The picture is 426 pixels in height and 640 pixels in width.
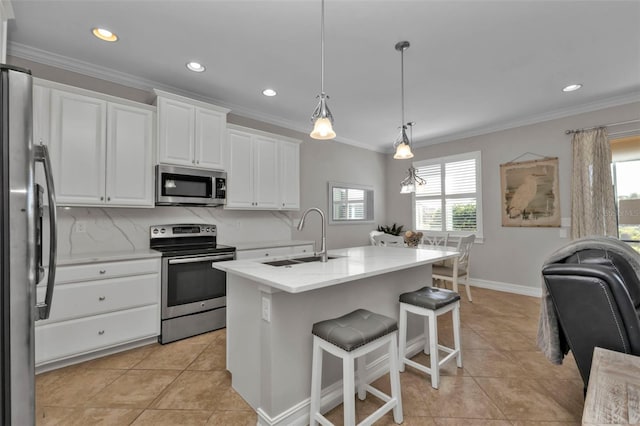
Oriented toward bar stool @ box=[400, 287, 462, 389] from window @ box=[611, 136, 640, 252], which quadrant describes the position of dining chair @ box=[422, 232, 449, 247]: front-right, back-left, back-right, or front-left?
front-right

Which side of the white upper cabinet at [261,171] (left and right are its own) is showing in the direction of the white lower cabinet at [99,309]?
right

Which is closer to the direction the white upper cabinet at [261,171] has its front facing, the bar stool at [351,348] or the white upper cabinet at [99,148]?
the bar stool

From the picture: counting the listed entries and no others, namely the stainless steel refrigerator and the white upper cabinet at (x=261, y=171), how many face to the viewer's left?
0

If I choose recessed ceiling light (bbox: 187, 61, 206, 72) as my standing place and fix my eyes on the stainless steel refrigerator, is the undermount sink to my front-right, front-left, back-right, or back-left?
front-left

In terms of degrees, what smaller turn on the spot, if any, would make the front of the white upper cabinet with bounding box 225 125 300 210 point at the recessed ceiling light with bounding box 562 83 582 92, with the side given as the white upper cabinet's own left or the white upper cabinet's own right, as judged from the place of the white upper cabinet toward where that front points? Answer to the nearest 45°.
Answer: approximately 45° to the white upper cabinet's own left

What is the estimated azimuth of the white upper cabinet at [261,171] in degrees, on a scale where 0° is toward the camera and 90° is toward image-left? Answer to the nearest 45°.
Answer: approximately 315°

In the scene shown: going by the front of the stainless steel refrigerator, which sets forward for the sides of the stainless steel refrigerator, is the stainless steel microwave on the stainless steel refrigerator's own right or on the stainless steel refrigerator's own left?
on the stainless steel refrigerator's own left

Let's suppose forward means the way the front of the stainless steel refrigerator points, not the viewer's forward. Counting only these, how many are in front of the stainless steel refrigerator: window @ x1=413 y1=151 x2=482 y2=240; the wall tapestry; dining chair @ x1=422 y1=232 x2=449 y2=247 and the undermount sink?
4

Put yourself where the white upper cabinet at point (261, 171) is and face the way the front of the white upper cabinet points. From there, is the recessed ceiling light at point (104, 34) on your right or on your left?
on your right

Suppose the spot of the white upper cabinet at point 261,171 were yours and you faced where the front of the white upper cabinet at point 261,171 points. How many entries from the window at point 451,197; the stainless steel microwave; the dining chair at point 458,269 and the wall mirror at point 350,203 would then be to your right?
1

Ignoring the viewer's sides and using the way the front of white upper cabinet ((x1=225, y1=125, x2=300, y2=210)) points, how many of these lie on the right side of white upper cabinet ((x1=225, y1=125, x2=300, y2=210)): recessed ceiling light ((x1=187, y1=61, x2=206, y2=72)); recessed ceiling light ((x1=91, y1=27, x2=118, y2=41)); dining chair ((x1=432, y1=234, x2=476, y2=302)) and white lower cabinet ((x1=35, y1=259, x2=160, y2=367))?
3

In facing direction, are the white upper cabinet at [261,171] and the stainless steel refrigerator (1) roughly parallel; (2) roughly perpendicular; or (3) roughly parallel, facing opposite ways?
roughly perpendicular

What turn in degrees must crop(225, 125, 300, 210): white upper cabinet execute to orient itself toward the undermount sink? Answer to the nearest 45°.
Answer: approximately 45° to its right

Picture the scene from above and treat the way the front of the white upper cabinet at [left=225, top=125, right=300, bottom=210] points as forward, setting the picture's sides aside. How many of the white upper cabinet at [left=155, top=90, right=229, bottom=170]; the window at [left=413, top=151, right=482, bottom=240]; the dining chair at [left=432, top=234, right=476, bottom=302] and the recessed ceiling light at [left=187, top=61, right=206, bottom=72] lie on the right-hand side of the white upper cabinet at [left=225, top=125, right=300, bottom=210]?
2

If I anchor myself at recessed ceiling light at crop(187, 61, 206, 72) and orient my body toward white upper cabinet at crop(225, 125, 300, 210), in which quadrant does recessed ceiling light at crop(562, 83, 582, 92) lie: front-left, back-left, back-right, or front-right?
front-right

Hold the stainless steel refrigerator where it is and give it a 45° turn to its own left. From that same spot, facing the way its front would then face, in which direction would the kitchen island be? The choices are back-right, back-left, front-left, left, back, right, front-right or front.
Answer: front-right

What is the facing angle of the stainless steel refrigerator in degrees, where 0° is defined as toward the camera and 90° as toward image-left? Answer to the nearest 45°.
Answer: approximately 270°
